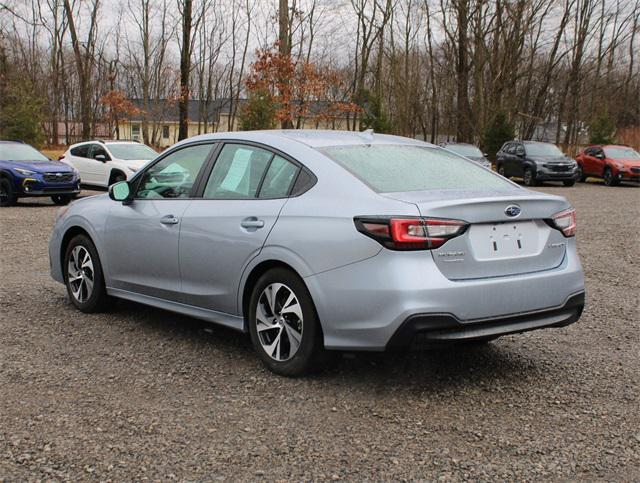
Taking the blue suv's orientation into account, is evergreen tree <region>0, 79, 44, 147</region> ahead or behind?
behind

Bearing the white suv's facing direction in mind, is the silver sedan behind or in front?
in front

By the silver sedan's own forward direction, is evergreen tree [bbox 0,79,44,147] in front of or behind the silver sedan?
in front

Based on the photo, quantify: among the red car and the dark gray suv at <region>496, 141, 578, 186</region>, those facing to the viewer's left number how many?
0

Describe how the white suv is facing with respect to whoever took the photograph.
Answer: facing the viewer and to the right of the viewer

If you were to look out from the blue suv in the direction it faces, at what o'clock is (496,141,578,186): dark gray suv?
The dark gray suv is roughly at 10 o'clock from the blue suv.

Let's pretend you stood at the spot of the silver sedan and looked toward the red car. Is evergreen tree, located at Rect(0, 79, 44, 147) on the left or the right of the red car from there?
left

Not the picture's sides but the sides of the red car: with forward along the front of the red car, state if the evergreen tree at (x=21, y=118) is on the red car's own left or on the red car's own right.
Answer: on the red car's own right

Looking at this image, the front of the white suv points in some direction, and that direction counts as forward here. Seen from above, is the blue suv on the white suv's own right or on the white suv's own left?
on the white suv's own right

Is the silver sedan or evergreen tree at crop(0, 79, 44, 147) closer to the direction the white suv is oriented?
the silver sedan

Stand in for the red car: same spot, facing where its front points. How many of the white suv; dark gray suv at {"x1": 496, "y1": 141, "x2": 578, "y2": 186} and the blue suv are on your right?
3

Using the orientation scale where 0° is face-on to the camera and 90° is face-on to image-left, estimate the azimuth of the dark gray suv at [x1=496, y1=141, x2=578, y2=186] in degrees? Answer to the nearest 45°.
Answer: approximately 315°

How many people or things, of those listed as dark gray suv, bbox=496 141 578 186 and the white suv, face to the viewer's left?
0

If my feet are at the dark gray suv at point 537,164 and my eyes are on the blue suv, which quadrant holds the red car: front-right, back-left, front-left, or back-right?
back-left

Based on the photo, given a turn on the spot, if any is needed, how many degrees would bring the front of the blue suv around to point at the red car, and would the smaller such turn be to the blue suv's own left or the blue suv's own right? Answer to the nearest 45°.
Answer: approximately 45° to the blue suv's own left

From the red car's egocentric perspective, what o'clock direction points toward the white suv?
The white suv is roughly at 3 o'clock from the red car.

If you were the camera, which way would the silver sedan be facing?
facing away from the viewer and to the left of the viewer
